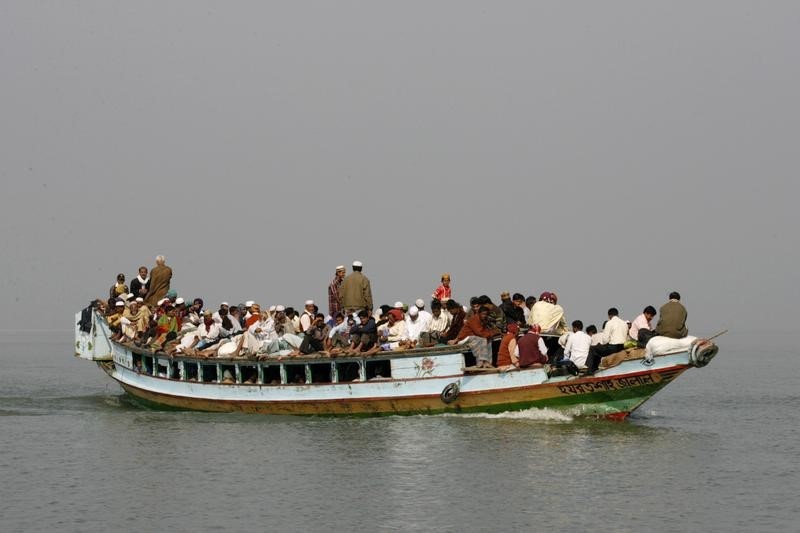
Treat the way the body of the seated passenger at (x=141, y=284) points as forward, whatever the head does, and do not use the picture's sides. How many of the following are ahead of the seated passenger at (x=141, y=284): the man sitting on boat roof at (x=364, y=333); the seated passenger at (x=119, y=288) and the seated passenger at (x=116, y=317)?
1

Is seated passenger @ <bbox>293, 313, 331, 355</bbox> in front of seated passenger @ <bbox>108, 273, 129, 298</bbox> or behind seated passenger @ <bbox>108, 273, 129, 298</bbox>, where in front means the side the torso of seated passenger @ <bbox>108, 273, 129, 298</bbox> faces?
in front

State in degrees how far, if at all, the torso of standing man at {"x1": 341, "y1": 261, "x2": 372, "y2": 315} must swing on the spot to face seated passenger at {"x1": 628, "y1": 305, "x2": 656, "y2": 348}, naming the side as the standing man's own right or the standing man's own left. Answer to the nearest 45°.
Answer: approximately 90° to the standing man's own right

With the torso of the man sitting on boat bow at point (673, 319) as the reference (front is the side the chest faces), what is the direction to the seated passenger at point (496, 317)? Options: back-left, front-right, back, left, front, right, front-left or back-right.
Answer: left

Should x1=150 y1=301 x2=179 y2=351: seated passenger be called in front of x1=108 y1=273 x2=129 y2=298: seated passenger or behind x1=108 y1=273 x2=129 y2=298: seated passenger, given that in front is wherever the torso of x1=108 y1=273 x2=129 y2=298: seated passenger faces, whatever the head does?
in front

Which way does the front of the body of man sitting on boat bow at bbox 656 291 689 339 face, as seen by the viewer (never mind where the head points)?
away from the camera

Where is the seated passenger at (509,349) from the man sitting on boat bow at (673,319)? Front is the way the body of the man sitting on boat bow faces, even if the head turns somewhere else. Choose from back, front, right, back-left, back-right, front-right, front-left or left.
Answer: left

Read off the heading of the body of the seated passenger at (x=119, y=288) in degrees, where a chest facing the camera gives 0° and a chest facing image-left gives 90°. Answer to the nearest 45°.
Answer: approximately 315°

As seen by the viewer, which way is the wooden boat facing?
to the viewer's right
